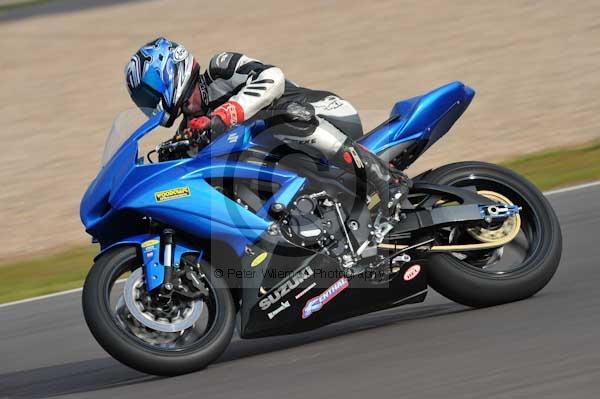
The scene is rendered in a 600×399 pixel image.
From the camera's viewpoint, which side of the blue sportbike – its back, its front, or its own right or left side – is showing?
left

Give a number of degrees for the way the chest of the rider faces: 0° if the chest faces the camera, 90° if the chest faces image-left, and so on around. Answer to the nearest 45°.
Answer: approximately 90°
